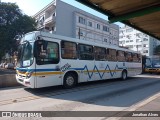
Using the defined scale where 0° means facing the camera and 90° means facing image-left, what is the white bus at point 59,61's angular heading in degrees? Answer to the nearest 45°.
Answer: approximately 45°
